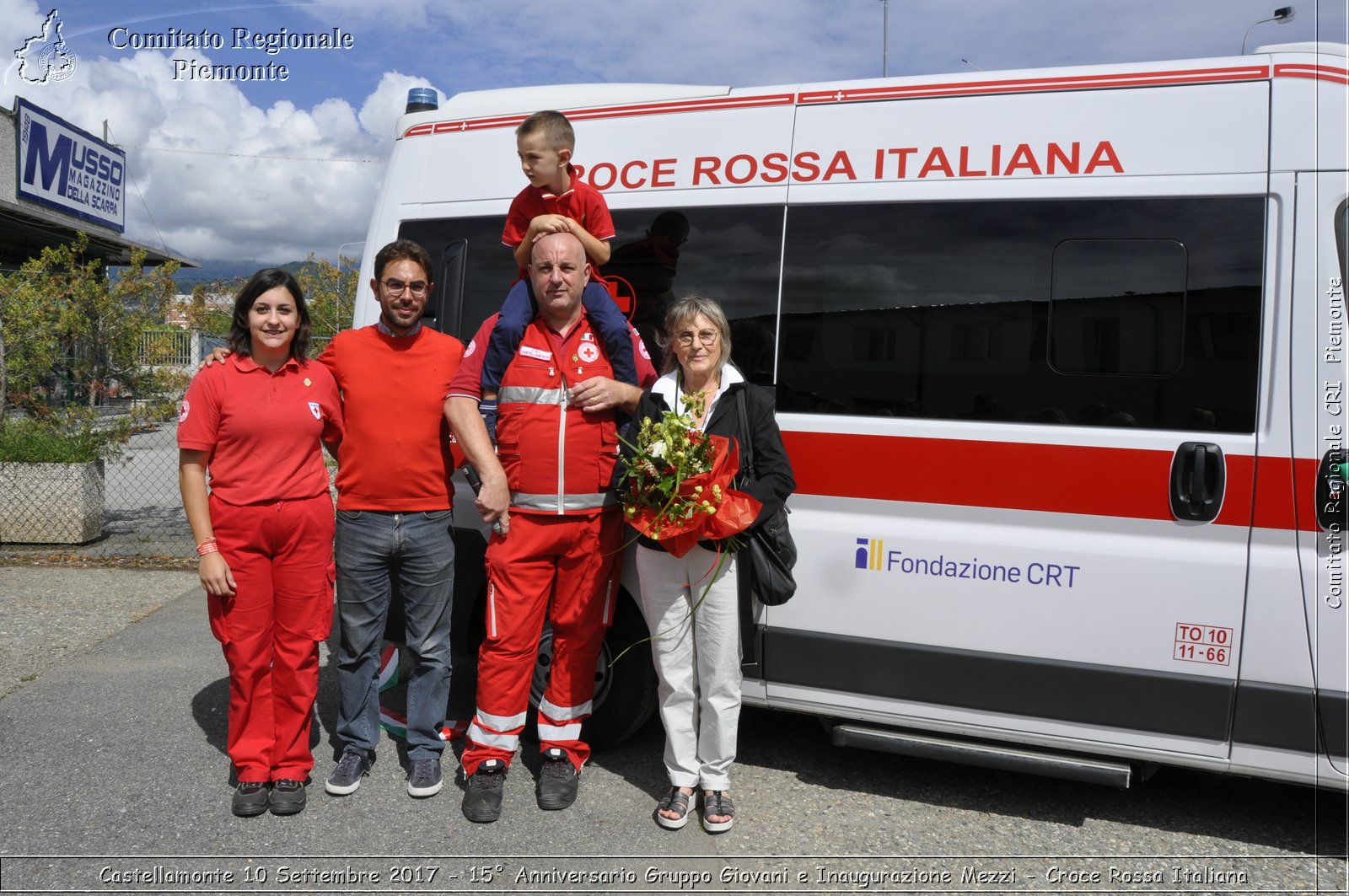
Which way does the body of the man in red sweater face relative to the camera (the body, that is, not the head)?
toward the camera

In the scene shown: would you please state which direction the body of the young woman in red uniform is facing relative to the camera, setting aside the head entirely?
toward the camera

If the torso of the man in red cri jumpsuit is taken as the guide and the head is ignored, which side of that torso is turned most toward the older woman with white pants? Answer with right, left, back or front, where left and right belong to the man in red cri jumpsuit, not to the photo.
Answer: left

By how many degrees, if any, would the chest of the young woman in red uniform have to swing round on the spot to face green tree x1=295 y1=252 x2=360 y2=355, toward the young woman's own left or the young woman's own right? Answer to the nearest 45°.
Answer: approximately 180°

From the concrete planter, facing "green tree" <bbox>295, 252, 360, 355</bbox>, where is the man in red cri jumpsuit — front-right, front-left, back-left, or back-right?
back-right

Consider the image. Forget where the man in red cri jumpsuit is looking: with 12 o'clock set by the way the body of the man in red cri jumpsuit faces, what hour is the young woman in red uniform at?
The young woman in red uniform is roughly at 3 o'clock from the man in red cri jumpsuit.

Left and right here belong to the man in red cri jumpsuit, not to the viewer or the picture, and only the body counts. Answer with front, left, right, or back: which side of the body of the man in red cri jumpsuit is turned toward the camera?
front

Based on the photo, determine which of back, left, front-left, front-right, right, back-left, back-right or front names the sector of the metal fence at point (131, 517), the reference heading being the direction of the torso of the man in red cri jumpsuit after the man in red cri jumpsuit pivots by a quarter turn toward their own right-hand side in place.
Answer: front-right

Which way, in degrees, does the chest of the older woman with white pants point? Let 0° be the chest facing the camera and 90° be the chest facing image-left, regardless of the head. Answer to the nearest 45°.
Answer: approximately 0°

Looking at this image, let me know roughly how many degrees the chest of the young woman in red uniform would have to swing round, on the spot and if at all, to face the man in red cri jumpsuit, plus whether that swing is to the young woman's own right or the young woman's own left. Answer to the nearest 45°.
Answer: approximately 90° to the young woman's own left
